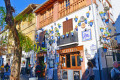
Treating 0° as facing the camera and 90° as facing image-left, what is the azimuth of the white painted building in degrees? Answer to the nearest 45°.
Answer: approximately 45°
